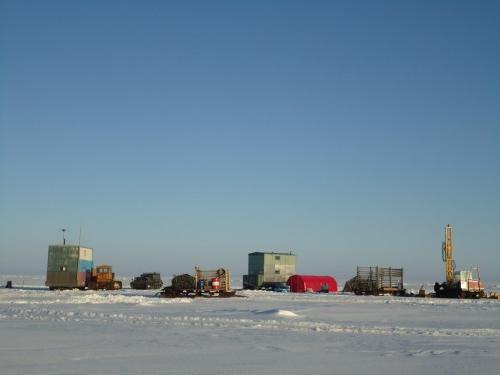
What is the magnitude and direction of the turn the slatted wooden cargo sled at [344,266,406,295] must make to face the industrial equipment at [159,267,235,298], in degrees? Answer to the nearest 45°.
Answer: approximately 45° to its left

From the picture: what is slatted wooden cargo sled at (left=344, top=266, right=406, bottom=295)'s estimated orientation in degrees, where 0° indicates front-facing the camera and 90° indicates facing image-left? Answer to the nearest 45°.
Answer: approximately 90°

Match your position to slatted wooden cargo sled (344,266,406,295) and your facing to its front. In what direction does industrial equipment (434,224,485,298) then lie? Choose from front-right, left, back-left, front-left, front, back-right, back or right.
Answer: back-left
